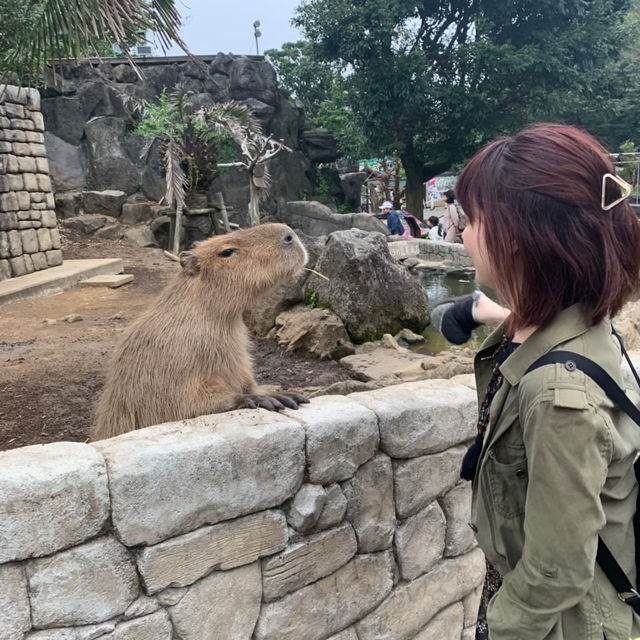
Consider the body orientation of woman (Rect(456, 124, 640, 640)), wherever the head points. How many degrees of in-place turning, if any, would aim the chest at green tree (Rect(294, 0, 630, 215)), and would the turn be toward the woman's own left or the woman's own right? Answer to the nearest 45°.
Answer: approximately 90° to the woman's own right

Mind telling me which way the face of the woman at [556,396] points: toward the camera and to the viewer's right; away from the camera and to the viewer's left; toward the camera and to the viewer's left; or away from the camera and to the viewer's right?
away from the camera and to the viewer's left

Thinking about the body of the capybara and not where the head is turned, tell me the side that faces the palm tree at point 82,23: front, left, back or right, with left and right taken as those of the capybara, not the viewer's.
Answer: left

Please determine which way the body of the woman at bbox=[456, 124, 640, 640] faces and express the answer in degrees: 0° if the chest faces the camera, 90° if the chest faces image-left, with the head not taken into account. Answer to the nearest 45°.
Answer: approximately 90°

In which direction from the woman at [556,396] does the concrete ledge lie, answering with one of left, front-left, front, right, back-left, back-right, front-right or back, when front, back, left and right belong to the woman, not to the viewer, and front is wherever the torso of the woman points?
front-right

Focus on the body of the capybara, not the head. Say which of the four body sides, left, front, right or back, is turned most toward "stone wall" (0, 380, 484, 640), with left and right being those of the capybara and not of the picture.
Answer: right

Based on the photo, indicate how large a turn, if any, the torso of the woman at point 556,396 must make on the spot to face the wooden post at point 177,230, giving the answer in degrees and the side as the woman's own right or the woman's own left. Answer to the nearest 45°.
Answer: approximately 45° to the woman's own right

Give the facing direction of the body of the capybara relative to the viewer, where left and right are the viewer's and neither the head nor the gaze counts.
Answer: facing to the right of the viewer

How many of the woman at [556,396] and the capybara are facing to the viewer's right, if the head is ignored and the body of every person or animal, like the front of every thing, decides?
1
